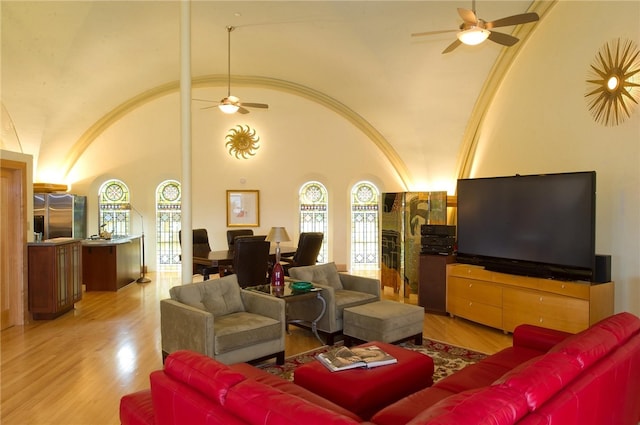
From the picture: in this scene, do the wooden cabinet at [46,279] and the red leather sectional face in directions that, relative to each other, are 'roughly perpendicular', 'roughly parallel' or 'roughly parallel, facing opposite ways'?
roughly perpendicular

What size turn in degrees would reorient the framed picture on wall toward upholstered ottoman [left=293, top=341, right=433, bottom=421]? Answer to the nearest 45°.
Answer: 0° — it already faces it

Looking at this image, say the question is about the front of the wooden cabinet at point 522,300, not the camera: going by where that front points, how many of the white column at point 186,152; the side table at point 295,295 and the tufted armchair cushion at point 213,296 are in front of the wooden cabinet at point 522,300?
3

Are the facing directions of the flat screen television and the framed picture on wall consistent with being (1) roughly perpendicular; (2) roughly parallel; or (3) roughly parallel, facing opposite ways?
roughly perpendicular

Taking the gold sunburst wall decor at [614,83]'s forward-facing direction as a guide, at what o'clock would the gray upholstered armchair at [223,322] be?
The gray upholstered armchair is roughly at 12 o'clock from the gold sunburst wall decor.

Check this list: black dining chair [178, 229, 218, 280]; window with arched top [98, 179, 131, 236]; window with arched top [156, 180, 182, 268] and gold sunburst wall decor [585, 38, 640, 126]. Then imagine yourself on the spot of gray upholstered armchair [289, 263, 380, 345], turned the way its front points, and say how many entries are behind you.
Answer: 3

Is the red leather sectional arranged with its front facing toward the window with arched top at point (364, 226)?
yes

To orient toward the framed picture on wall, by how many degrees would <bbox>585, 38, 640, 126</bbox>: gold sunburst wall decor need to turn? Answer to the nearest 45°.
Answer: approximately 45° to its right

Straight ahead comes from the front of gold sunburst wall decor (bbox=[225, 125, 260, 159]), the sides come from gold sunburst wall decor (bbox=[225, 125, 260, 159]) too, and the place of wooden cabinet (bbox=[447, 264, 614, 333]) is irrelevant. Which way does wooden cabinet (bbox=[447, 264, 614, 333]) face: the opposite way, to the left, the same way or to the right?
to the right

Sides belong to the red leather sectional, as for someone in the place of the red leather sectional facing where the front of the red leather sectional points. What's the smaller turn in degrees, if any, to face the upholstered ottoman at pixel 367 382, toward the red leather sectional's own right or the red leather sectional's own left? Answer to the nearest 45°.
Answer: approximately 45° to the red leather sectional's own left

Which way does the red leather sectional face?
away from the camera

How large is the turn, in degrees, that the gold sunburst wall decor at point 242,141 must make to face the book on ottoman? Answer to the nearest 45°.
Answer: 0° — it already faces it

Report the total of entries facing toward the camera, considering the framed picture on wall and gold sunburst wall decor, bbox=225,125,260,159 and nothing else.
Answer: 2

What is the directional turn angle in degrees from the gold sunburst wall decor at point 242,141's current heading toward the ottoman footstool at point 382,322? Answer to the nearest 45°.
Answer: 0° — it already faces it
